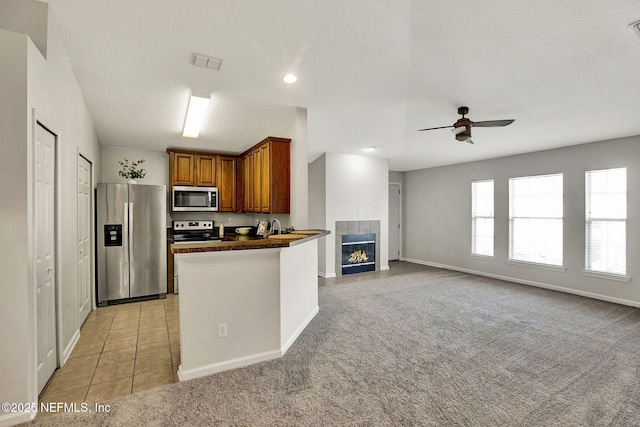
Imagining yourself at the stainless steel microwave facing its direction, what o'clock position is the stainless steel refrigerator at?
The stainless steel refrigerator is roughly at 2 o'clock from the stainless steel microwave.

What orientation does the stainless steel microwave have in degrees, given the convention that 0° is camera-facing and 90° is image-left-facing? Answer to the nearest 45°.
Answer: approximately 0°

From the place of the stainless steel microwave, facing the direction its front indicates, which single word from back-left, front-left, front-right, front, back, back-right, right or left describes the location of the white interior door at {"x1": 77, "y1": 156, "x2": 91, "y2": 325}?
front-right

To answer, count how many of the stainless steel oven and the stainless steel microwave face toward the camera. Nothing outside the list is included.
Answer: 2

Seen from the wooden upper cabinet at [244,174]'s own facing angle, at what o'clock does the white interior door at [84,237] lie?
The white interior door is roughly at 2 o'clock from the wooden upper cabinet.

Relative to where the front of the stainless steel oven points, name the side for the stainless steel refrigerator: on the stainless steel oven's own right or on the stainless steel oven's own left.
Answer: on the stainless steel oven's own right
